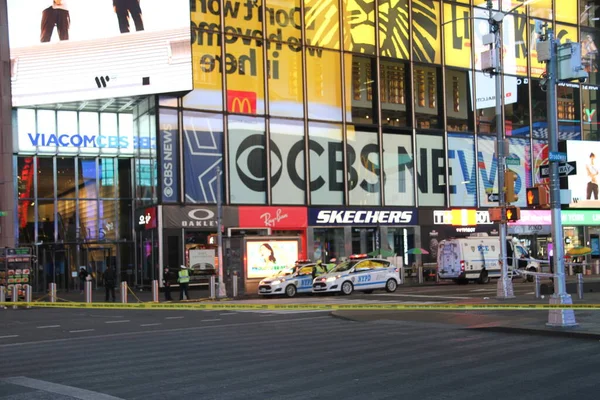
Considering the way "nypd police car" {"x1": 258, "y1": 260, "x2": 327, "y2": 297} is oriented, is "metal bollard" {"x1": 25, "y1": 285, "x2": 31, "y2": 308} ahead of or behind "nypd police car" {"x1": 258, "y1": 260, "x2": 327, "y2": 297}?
ahead

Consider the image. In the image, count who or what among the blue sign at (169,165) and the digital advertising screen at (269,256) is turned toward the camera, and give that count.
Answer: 2

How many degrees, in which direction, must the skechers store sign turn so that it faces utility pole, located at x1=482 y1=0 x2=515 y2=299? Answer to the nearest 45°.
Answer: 0° — it already faces it

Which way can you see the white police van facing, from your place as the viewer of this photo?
facing away from the viewer and to the right of the viewer

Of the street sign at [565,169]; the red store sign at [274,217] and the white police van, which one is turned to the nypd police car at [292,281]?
the red store sign

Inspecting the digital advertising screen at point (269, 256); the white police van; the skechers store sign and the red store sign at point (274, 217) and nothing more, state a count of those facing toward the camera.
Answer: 3

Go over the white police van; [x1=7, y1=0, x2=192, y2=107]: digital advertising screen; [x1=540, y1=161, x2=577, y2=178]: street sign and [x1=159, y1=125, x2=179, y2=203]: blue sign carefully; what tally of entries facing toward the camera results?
3

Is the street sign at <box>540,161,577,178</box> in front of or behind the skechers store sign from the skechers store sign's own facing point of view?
in front

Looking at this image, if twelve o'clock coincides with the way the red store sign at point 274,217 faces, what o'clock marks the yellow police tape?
The yellow police tape is roughly at 12 o'clock from the red store sign.

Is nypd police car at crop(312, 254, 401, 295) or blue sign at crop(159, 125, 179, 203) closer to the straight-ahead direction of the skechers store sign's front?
the nypd police car

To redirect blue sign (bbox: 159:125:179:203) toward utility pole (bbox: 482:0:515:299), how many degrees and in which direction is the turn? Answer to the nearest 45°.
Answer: approximately 45° to its left
